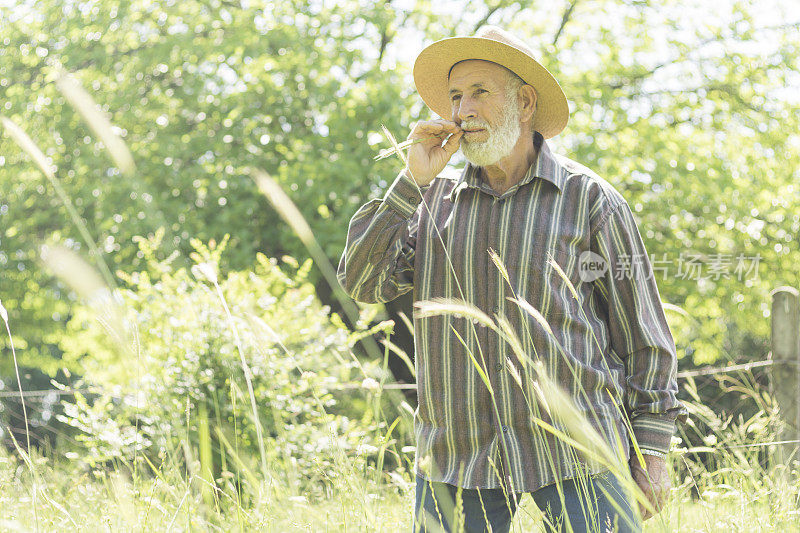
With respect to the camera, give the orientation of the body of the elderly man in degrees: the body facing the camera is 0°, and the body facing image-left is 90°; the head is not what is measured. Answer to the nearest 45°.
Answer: approximately 45°

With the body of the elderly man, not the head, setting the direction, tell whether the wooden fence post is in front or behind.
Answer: behind

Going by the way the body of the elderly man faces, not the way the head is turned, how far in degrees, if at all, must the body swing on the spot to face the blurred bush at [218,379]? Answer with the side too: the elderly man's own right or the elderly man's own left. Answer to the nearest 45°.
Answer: approximately 90° to the elderly man's own right

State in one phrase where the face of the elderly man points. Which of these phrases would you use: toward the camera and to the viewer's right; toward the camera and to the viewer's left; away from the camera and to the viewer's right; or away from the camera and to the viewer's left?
toward the camera and to the viewer's left

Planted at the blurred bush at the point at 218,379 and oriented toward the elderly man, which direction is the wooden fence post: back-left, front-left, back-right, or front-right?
front-left

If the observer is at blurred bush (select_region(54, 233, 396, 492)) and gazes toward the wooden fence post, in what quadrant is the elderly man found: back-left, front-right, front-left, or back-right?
front-right

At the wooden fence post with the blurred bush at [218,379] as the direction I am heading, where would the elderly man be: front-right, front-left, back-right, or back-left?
front-left
